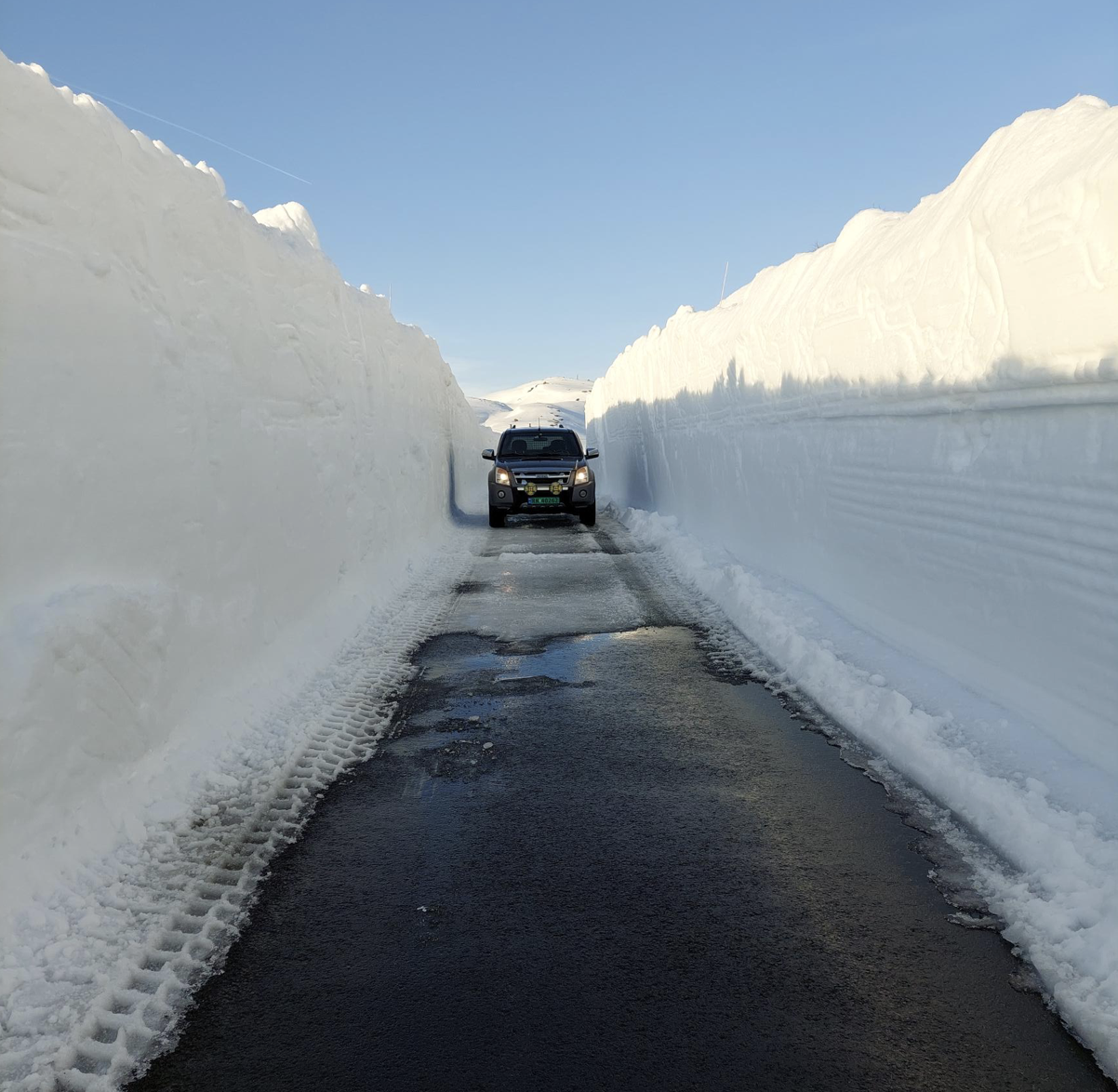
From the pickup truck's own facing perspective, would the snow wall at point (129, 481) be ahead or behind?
ahead

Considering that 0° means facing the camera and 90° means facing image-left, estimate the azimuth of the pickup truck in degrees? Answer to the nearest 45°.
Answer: approximately 0°
